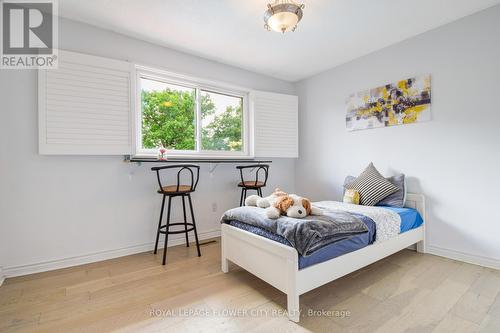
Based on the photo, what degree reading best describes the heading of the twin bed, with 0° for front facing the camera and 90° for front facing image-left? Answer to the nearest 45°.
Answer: approximately 45°

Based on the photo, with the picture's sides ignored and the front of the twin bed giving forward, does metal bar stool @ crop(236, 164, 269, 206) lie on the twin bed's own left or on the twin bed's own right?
on the twin bed's own right

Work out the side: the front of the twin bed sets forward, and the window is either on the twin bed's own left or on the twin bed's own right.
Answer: on the twin bed's own right

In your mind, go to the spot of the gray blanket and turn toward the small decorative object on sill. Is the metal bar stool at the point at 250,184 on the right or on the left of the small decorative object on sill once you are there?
right

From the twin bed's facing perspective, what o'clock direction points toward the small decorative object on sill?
The small decorative object on sill is roughly at 2 o'clock from the twin bed.
